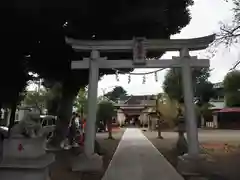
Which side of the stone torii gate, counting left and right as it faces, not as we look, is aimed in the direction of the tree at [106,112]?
back

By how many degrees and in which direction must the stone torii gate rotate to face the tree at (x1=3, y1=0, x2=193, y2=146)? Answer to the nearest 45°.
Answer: approximately 90° to its right

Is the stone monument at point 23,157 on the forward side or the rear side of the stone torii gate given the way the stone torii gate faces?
on the forward side

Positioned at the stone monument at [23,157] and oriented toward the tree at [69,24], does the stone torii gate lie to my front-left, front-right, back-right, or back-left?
front-right

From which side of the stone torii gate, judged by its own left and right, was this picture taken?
front
